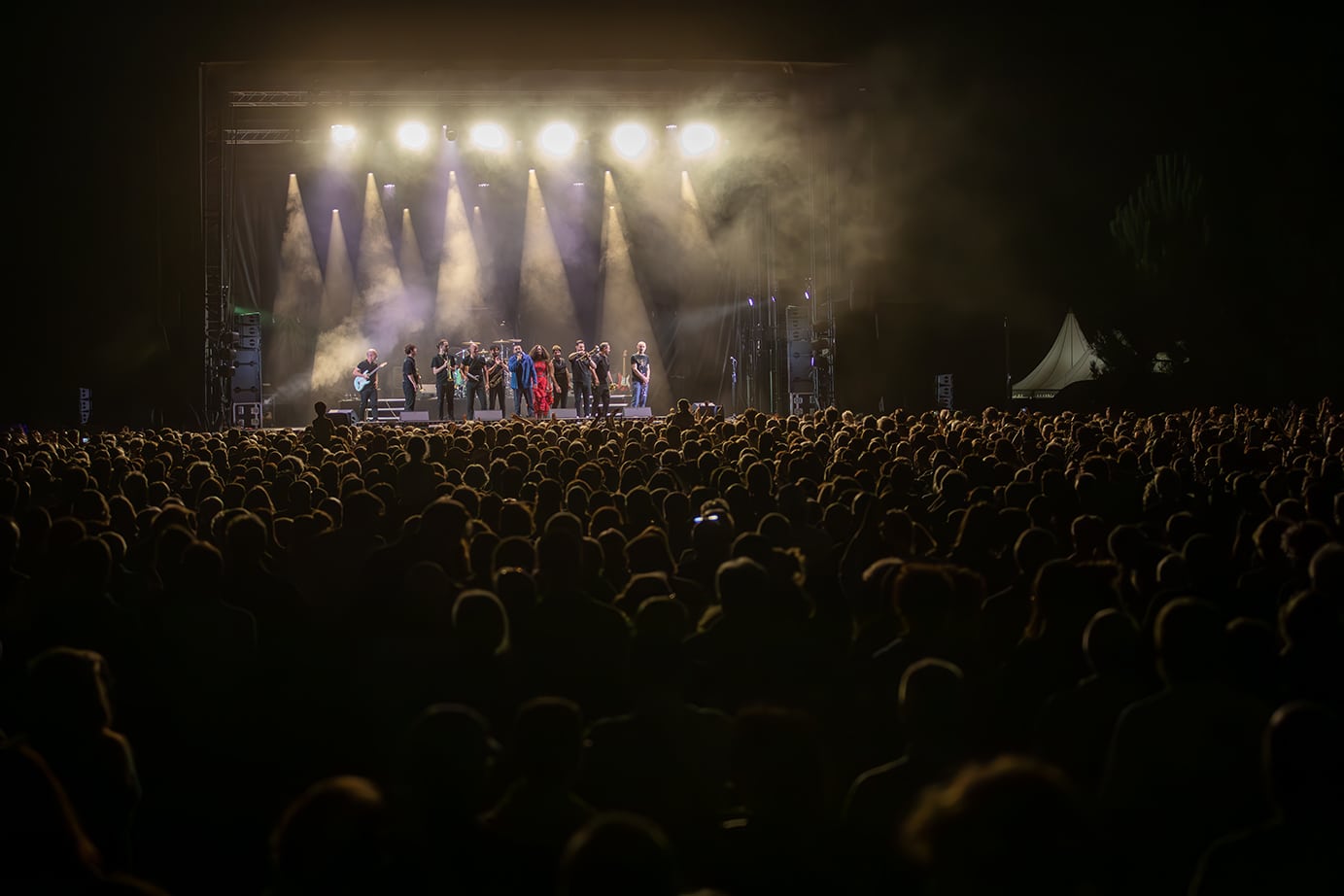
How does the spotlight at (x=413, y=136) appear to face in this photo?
toward the camera

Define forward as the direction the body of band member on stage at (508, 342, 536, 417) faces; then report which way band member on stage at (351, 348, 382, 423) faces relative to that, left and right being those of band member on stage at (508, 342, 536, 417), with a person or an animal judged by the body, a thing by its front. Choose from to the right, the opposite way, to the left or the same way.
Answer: the same way

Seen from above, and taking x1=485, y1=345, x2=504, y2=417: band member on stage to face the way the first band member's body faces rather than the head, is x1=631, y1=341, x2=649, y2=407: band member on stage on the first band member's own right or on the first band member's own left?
on the first band member's own left

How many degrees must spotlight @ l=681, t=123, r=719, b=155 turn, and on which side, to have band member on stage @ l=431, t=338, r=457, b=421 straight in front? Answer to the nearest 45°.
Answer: approximately 90° to its right

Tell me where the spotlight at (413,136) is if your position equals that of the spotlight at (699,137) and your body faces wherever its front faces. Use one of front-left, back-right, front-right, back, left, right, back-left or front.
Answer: right

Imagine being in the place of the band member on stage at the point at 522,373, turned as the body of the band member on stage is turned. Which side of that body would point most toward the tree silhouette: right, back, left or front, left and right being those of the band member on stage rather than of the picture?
left

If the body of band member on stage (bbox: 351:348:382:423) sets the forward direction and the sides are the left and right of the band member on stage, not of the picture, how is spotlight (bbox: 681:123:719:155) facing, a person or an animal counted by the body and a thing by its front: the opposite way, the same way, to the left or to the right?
the same way

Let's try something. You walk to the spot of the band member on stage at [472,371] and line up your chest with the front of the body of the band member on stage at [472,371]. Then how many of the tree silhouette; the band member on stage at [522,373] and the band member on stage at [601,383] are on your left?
3

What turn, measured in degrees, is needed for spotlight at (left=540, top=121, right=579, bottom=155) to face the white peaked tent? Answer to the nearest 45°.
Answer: approximately 135° to its left

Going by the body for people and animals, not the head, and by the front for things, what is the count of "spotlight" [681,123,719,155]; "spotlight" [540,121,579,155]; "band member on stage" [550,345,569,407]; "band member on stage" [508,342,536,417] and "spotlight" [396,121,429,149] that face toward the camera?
5

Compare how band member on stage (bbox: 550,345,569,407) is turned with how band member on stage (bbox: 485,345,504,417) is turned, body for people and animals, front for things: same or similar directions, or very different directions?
same or similar directions

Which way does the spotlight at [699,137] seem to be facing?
toward the camera

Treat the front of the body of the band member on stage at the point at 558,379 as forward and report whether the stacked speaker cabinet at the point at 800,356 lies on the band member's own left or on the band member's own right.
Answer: on the band member's own left

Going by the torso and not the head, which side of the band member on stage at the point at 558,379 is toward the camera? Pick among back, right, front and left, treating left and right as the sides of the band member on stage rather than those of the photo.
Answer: front

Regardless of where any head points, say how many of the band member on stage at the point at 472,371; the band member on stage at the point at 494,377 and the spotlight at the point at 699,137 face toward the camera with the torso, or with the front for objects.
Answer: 3

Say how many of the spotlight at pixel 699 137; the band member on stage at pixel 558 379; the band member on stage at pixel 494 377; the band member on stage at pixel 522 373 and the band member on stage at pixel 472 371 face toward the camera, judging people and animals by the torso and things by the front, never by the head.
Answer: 5

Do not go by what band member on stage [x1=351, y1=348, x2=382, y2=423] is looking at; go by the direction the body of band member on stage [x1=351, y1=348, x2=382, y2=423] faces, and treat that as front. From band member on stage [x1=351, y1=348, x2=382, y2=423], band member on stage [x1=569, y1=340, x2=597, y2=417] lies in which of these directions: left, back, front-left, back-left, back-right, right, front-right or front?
left
